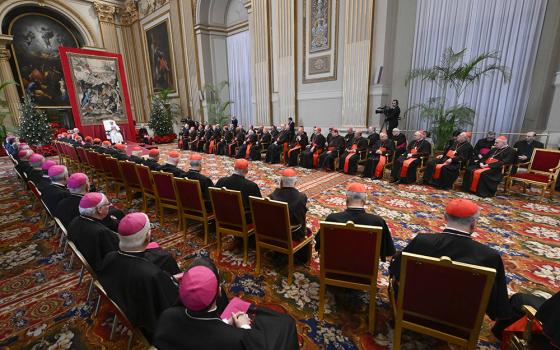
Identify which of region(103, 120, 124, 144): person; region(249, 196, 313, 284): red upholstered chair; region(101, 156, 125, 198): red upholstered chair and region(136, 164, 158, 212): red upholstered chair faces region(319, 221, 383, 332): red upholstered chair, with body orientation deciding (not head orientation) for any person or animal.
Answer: the person

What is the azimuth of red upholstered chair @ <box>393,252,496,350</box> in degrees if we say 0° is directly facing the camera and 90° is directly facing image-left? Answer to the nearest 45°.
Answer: approximately 180°

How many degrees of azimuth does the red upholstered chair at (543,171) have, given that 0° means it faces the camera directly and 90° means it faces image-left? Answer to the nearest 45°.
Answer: approximately 45°

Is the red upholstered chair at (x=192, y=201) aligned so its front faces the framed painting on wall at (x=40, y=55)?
no

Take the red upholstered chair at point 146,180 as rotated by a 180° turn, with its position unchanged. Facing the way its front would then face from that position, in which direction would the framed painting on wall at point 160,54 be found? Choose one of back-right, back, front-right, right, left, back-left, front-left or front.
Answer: back-right

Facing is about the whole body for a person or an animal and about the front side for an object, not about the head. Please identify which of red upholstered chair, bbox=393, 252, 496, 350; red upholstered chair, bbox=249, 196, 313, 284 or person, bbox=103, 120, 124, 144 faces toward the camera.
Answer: the person

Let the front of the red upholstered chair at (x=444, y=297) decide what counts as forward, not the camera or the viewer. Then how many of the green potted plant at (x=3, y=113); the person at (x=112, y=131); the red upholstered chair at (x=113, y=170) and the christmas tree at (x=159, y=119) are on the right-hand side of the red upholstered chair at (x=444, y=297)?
0

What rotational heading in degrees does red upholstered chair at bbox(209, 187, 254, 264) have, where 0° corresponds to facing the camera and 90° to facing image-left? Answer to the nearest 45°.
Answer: approximately 225°

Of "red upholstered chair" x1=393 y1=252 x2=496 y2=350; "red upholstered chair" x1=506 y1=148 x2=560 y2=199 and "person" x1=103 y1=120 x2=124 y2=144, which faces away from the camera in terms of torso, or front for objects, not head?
"red upholstered chair" x1=393 y1=252 x2=496 y2=350

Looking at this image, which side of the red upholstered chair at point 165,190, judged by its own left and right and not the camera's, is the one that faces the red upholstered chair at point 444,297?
right

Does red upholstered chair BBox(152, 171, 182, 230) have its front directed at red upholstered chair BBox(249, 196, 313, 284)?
no

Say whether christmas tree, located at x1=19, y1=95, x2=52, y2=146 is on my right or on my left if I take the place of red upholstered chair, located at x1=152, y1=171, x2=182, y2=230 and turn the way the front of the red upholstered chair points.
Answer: on my left

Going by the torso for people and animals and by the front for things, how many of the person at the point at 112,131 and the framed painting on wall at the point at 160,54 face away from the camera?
0

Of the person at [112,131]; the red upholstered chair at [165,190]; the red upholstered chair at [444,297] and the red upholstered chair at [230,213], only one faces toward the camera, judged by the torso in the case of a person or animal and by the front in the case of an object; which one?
the person

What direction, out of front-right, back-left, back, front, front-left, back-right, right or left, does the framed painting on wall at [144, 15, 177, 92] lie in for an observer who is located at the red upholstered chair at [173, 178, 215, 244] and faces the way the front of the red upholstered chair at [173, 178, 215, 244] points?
front-left

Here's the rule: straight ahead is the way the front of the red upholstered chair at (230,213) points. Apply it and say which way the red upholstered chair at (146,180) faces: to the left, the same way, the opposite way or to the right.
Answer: the same way

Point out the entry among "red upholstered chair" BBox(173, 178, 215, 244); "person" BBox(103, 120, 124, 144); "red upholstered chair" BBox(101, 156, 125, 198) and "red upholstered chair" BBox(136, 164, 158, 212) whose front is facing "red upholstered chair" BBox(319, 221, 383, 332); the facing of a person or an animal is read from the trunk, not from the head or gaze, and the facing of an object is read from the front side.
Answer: the person

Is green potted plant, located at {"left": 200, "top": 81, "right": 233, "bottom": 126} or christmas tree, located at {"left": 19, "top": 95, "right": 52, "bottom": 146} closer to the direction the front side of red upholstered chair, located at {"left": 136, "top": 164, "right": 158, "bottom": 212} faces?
the green potted plant

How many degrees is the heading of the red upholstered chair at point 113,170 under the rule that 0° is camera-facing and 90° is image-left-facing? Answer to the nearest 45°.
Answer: approximately 225°
